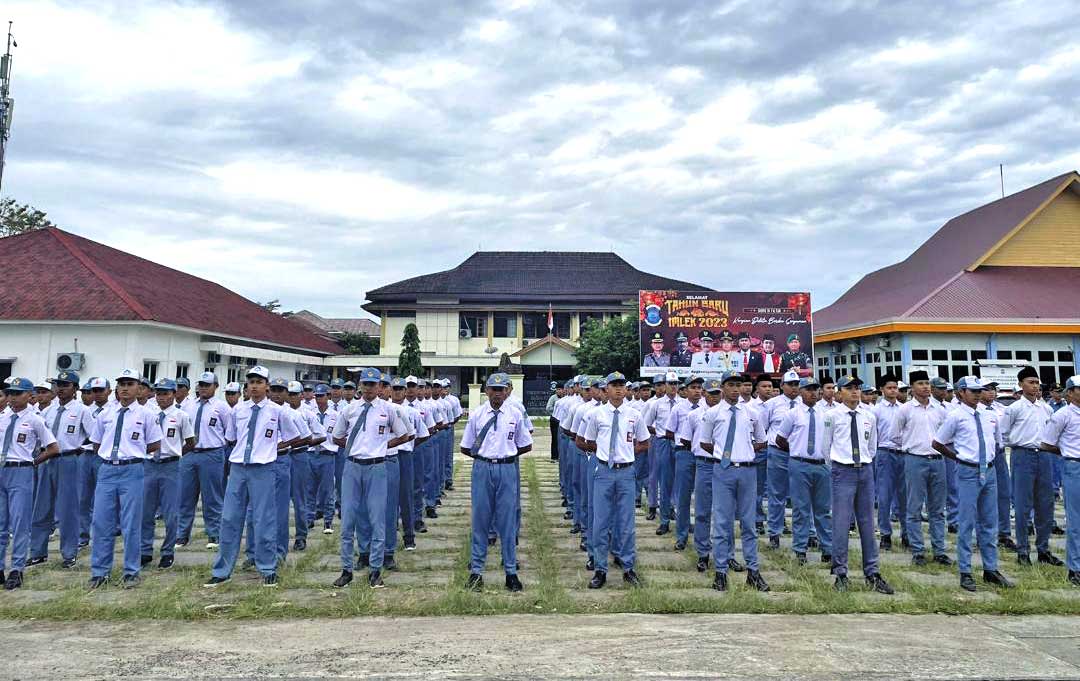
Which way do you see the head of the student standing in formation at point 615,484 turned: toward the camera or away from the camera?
toward the camera

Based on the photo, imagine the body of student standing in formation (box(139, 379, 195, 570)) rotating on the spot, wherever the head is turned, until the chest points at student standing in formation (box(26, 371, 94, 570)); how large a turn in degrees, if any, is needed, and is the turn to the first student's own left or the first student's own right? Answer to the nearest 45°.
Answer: approximately 90° to the first student's own right

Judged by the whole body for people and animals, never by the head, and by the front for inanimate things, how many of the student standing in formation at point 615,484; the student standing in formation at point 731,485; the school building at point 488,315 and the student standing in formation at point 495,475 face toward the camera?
4

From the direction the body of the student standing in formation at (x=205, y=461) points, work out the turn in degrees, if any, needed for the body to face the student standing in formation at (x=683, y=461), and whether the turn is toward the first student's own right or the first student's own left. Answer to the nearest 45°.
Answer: approximately 135° to the first student's own left

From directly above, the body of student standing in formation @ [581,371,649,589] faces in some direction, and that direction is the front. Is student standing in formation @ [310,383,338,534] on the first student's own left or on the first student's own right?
on the first student's own right

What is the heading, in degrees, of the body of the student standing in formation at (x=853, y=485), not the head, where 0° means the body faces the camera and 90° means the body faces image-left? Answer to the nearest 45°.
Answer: approximately 315°

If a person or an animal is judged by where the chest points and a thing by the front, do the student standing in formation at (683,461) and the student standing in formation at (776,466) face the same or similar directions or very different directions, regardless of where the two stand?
same or similar directions

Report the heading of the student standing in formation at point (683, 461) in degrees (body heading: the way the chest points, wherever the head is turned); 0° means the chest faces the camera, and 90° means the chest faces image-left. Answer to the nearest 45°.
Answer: approximately 315°

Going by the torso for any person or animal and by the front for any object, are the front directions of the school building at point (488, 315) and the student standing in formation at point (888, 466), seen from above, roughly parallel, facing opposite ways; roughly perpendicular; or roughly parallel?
roughly parallel

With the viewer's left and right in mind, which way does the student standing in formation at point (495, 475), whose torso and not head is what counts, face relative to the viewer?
facing the viewer

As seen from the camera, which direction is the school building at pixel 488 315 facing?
toward the camera

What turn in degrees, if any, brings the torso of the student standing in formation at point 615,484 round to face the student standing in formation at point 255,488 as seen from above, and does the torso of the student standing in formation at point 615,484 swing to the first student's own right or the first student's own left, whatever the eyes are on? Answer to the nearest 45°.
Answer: approximately 90° to the first student's own right

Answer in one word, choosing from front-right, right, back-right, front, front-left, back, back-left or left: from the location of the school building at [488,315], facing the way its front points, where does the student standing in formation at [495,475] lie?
front

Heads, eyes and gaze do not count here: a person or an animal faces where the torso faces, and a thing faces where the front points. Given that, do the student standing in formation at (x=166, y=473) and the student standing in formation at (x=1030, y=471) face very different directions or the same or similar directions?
same or similar directions

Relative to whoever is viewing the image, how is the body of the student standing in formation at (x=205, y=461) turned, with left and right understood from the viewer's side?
facing the viewer and to the left of the viewer

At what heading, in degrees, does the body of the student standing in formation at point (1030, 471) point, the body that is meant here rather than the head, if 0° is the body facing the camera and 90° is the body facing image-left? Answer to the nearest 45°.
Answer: approximately 315°

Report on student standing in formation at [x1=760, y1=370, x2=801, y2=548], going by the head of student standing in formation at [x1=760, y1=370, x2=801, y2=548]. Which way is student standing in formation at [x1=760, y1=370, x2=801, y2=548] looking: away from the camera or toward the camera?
toward the camera
